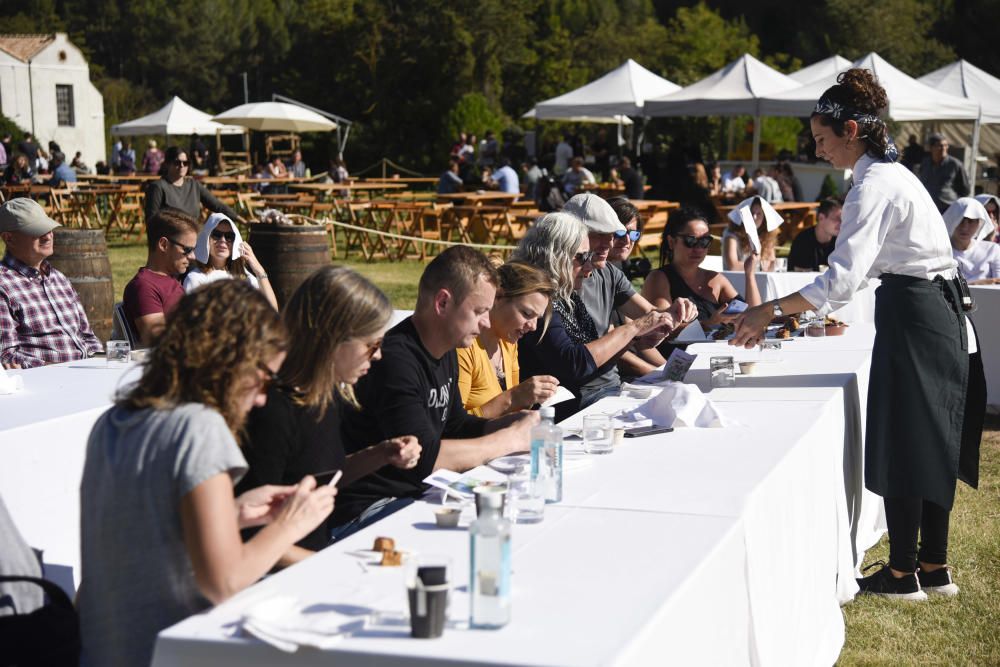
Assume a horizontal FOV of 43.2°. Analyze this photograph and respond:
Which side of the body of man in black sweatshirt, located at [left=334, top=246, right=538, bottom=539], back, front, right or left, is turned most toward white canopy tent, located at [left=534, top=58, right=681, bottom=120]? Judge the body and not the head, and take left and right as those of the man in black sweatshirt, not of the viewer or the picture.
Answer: left

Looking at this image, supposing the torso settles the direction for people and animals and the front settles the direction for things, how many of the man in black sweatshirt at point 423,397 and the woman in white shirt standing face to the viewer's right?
1

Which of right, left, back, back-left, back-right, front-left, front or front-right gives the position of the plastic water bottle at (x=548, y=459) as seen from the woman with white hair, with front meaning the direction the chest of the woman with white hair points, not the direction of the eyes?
right

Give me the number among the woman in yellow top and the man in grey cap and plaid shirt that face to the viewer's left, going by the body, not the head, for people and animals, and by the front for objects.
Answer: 0

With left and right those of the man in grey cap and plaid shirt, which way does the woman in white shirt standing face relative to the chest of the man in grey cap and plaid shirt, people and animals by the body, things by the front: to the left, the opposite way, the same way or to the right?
the opposite way

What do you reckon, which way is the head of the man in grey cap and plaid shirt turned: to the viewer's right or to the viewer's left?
to the viewer's right

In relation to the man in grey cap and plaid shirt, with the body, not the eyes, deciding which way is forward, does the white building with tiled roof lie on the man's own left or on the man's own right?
on the man's own left

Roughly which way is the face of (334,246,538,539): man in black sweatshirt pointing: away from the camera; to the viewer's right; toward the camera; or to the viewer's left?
to the viewer's right

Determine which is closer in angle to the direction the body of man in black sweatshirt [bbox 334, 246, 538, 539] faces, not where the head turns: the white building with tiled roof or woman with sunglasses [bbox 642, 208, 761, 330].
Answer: the woman with sunglasses

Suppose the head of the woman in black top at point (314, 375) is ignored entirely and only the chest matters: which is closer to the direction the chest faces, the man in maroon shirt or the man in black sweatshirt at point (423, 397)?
the man in black sweatshirt

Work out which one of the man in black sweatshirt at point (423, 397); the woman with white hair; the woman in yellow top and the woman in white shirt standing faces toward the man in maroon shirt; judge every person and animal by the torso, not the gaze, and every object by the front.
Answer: the woman in white shirt standing

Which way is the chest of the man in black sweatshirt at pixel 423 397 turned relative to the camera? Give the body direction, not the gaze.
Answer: to the viewer's right

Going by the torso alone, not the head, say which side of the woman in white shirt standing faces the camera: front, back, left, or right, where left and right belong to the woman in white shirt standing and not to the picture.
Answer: left

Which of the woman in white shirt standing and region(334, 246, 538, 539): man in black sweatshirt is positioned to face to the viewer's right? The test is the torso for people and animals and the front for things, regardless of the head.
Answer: the man in black sweatshirt

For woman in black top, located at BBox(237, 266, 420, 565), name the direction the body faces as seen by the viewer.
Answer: to the viewer's right

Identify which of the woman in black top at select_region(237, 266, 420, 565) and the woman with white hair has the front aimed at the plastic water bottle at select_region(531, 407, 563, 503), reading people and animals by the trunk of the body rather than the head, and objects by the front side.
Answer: the woman in black top
